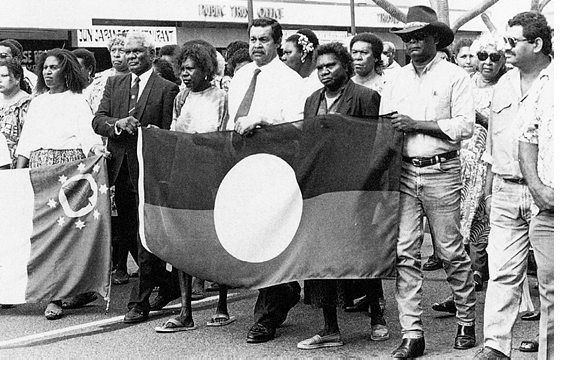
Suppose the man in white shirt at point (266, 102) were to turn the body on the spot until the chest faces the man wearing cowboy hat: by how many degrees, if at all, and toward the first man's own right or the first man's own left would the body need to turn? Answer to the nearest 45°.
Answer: approximately 90° to the first man's own left

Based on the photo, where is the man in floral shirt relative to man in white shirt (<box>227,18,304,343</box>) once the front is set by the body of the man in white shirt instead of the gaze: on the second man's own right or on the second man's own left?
on the second man's own left

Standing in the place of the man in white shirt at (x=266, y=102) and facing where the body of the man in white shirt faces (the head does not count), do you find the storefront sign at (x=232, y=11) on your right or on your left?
on your right

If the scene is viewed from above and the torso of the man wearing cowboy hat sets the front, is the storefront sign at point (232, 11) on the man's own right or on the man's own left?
on the man's own right

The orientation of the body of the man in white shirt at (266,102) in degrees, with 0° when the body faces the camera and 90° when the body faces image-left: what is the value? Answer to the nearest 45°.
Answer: approximately 45°

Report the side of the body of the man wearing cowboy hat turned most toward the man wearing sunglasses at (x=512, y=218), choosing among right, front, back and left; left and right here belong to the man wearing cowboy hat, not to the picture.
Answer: left

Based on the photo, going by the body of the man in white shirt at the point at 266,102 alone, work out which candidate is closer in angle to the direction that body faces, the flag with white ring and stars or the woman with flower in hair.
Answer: the flag with white ring and stars
